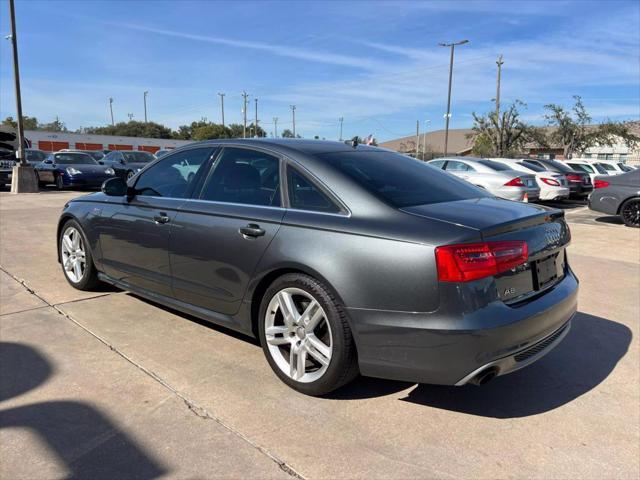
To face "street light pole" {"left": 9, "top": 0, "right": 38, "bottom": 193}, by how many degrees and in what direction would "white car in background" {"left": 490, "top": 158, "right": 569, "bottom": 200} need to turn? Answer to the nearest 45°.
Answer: approximately 45° to its left

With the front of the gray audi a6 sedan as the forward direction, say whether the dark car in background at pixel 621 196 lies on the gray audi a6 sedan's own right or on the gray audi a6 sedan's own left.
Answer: on the gray audi a6 sedan's own right

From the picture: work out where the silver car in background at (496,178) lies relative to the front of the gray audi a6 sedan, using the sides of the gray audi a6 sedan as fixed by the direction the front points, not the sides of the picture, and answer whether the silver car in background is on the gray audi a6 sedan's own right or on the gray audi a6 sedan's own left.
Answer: on the gray audi a6 sedan's own right

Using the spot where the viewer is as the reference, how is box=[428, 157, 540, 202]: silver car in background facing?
facing away from the viewer and to the left of the viewer

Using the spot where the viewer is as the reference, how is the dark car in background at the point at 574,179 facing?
facing away from the viewer and to the left of the viewer

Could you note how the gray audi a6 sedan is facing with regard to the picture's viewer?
facing away from the viewer and to the left of the viewer
